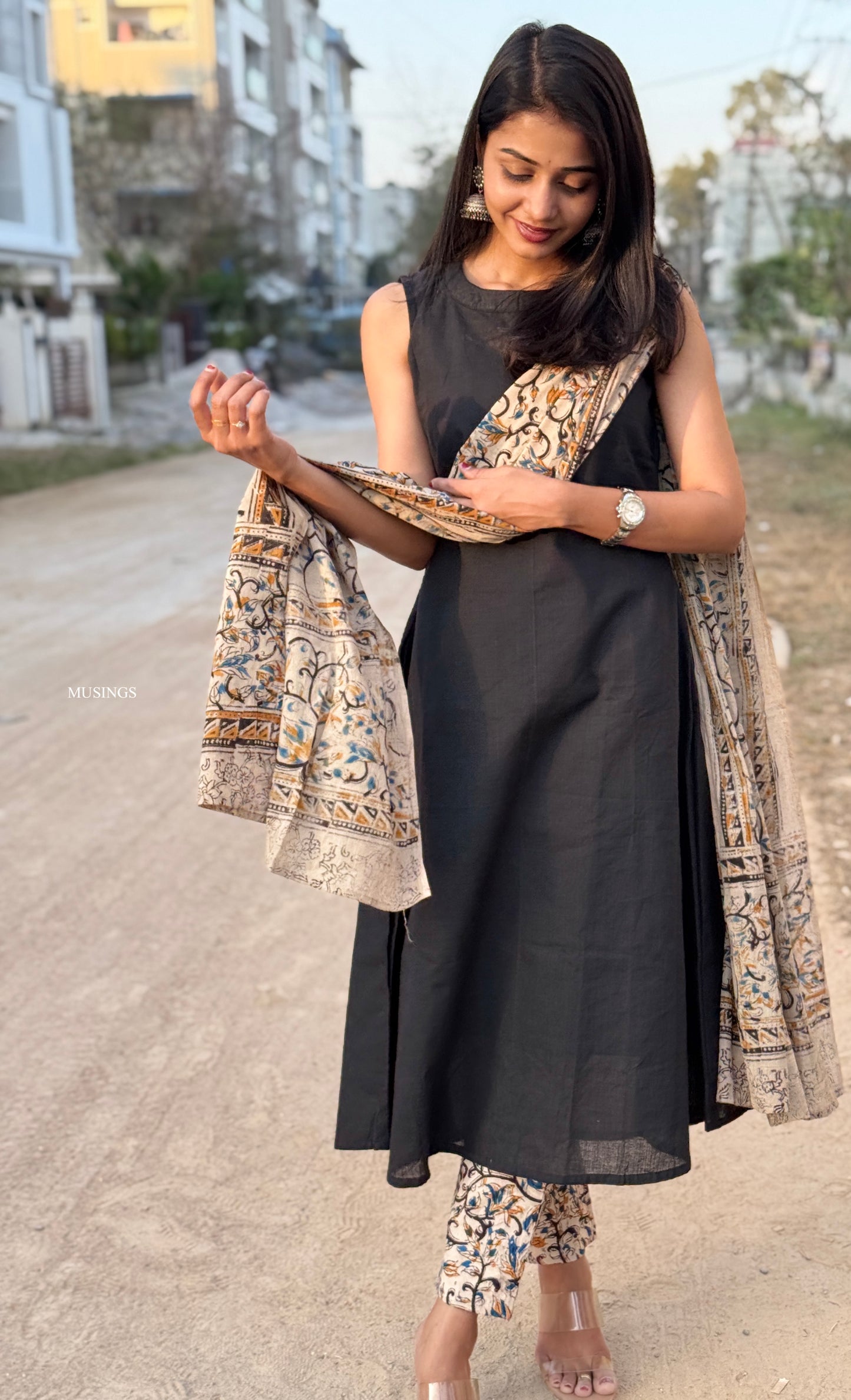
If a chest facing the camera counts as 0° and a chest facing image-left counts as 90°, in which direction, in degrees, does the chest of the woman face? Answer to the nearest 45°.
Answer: approximately 0°

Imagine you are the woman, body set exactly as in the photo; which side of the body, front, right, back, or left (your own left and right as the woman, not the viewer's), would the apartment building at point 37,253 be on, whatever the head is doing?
back

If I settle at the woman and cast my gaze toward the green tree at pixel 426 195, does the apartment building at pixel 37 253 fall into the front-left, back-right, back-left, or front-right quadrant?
front-left

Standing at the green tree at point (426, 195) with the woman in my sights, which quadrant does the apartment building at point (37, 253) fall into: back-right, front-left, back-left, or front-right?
front-right

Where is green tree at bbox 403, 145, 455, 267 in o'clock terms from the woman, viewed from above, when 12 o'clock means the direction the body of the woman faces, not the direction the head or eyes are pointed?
The green tree is roughly at 6 o'clock from the woman.

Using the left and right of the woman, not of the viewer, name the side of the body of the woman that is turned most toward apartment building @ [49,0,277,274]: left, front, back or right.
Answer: back
